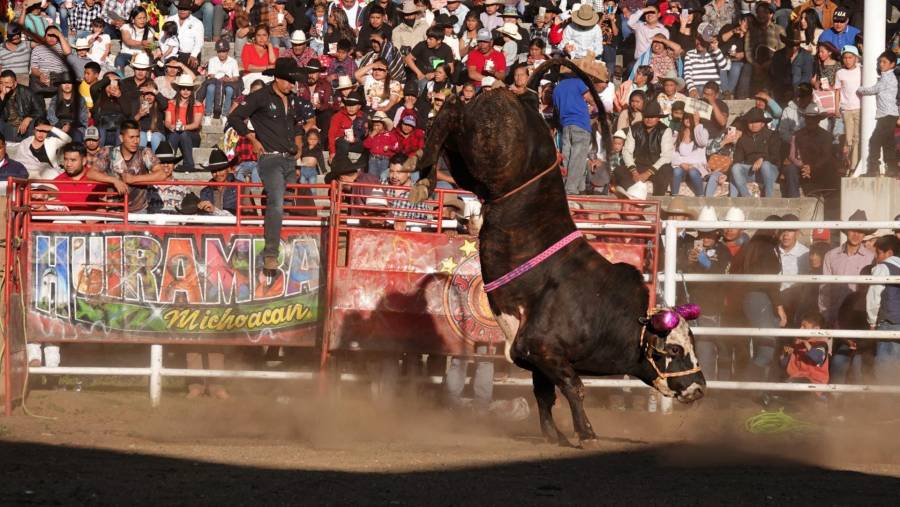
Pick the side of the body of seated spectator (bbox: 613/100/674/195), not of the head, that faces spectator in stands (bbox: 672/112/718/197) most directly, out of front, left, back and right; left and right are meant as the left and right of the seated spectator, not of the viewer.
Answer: left

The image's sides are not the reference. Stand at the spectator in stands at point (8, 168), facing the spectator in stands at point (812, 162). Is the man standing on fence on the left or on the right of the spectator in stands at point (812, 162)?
right

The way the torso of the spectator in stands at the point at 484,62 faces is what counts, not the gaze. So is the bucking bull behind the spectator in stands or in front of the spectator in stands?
in front

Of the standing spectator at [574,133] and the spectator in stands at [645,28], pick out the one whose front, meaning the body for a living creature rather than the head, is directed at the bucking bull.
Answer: the spectator in stands

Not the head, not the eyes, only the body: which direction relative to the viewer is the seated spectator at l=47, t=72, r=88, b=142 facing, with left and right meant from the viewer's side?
facing the viewer

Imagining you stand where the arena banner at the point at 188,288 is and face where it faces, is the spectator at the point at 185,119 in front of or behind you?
behind

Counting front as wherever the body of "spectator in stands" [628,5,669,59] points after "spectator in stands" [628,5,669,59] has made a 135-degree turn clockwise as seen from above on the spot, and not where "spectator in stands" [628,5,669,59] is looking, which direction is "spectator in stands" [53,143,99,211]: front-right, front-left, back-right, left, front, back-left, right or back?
left

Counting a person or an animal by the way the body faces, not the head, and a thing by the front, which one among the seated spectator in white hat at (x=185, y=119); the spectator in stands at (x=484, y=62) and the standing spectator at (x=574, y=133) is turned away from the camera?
the standing spectator at (x=574, y=133)

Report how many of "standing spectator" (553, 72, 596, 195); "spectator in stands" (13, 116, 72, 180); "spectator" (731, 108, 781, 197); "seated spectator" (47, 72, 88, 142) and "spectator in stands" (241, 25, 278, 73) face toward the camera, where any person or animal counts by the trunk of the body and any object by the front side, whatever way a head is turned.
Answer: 4

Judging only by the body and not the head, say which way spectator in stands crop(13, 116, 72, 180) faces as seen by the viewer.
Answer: toward the camera

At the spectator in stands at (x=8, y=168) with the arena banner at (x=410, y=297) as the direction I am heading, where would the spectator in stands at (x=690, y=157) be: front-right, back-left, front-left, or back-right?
front-left

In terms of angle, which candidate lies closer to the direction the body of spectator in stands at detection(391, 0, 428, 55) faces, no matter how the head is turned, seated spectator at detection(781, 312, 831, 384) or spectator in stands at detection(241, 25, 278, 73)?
the seated spectator

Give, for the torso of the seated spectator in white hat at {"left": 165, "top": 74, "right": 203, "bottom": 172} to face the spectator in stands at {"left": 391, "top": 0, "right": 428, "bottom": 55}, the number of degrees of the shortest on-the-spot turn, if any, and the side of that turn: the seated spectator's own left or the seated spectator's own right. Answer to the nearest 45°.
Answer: approximately 90° to the seated spectator's own left

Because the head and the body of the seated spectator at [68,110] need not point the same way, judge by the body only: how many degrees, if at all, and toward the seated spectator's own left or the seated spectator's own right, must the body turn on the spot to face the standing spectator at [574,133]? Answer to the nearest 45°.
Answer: approximately 45° to the seated spectator's own left
